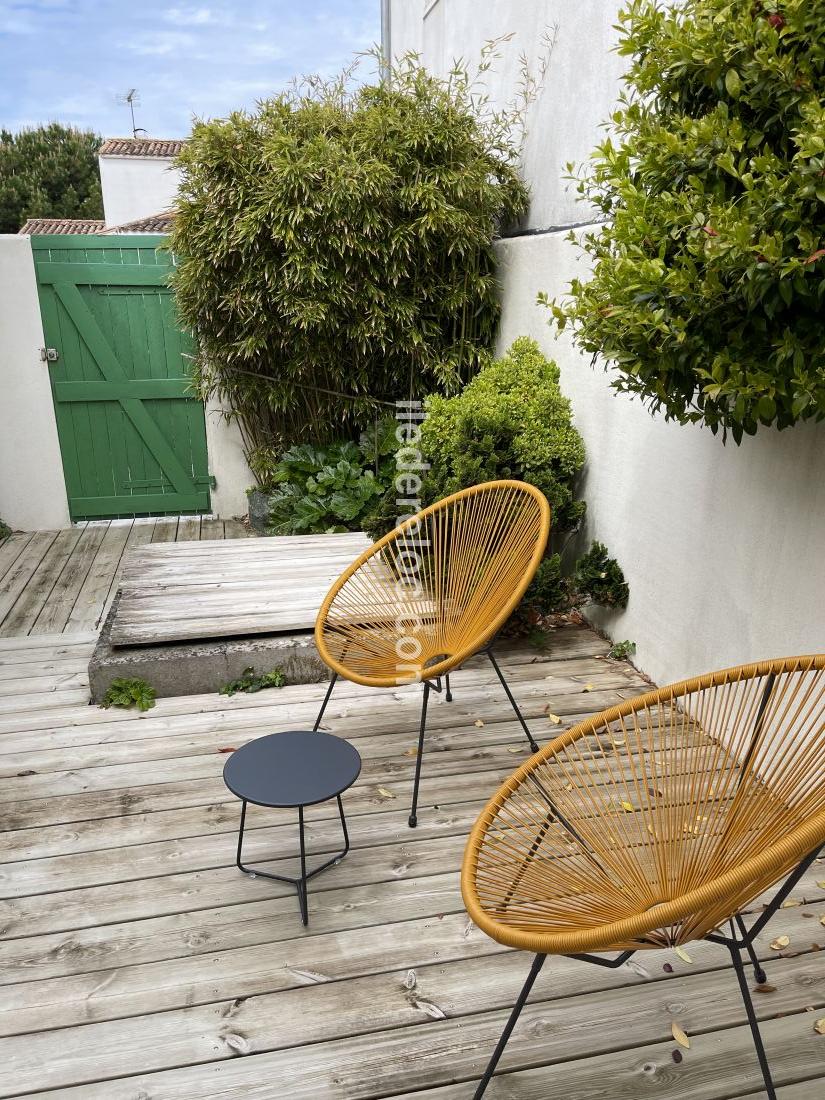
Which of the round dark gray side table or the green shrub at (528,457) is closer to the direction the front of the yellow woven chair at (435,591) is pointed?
the round dark gray side table

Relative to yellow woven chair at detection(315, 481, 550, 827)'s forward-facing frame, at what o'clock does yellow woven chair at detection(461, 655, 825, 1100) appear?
yellow woven chair at detection(461, 655, 825, 1100) is roughly at 10 o'clock from yellow woven chair at detection(315, 481, 550, 827).

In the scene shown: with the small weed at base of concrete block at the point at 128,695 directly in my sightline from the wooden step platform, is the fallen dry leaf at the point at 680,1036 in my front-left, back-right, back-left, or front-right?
front-left

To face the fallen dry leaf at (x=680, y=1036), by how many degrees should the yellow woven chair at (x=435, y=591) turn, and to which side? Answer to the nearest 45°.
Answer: approximately 45° to its left

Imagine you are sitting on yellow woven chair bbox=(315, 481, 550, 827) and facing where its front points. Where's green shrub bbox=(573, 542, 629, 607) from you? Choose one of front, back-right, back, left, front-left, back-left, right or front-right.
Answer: back

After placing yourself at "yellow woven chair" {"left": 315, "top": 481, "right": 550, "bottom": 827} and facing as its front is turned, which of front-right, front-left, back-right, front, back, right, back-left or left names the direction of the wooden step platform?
right

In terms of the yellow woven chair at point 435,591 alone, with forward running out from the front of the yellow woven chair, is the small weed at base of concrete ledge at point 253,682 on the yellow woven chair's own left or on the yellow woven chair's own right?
on the yellow woven chair's own right

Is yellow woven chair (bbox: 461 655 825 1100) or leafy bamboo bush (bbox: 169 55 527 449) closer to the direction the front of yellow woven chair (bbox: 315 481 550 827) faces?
the yellow woven chair

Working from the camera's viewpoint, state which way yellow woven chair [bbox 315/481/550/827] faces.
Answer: facing the viewer and to the left of the viewer

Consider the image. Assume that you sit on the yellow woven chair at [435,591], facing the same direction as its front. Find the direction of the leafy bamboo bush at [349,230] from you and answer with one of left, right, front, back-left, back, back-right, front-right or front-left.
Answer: back-right

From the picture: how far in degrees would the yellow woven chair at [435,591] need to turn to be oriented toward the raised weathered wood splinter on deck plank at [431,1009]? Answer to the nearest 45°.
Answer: approximately 45° to its left

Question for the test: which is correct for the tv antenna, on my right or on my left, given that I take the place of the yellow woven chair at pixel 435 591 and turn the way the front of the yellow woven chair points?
on my right

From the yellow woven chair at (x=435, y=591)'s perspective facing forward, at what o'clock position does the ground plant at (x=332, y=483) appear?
The ground plant is roughly at 4 o'clock from the yellow woven chair.

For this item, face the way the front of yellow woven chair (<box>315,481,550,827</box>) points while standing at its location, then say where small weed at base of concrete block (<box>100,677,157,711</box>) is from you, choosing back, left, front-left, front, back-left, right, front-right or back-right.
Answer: front-right

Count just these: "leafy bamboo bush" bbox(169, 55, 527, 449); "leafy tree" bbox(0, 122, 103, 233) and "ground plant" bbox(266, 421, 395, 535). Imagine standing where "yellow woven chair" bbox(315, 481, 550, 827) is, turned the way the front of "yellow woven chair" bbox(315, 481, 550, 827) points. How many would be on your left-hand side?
0

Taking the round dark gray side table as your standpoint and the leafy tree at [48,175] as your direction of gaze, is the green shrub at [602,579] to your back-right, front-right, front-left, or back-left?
front-right

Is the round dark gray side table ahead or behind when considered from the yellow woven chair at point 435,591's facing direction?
ahead
